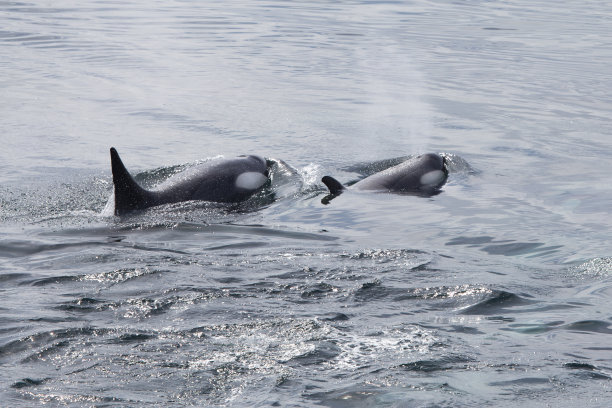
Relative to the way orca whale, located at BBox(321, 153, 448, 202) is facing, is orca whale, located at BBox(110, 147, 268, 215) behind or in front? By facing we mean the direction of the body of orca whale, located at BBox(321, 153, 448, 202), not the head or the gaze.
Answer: behind

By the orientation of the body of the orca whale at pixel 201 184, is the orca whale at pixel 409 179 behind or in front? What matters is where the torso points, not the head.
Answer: in front

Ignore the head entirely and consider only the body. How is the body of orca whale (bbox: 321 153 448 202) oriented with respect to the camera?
to the viewer's right

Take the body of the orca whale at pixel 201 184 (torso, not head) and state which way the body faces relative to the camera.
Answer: to the viewer's right

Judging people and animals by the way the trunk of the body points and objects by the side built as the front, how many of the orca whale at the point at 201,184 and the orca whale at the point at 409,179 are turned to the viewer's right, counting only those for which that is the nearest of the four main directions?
2

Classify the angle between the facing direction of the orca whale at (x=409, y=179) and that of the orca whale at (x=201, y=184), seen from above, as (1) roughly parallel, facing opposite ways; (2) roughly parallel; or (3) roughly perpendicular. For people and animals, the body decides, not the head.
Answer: roughly parallel
